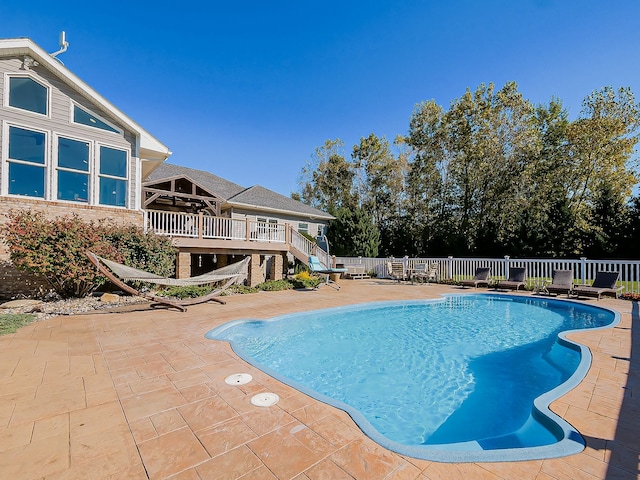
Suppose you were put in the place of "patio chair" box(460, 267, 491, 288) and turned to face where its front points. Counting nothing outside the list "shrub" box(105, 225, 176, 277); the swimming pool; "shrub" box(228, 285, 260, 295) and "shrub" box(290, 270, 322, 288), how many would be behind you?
0

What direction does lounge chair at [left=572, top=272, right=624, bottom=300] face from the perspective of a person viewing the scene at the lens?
facing the viewer and to the left of the viewer

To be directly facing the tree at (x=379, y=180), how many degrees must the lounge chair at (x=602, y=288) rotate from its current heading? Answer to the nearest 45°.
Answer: approximately 90° to its right

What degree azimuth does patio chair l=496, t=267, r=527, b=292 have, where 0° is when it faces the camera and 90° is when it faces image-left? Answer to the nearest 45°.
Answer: approximately 45°

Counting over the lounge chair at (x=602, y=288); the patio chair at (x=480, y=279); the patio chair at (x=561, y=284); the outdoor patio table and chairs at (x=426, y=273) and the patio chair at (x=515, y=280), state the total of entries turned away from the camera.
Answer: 0

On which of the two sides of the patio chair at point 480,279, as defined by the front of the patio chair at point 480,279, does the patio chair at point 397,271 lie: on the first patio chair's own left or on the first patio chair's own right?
on the first patio chair's own right

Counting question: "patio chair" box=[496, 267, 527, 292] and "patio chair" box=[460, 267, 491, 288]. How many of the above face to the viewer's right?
0

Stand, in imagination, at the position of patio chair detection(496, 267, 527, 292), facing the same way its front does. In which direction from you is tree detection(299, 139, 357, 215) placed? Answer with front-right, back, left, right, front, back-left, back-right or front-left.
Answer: right

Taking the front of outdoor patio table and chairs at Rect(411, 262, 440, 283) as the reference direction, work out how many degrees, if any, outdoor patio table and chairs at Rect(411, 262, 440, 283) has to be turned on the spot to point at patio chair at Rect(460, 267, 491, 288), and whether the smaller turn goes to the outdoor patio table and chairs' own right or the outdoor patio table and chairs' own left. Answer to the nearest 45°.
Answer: approximately 90° to the outdoor patio table and chairs' own left

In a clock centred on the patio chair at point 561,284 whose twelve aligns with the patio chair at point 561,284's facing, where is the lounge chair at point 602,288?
The lounge chair is roughly at 8 o'clock from the patio chair.

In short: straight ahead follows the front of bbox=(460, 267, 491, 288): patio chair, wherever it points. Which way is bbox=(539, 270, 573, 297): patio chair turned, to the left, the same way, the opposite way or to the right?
the same way

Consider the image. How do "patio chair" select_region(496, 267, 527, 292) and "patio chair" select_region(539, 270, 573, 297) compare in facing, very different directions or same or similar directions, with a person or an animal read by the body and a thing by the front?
same or similar directions

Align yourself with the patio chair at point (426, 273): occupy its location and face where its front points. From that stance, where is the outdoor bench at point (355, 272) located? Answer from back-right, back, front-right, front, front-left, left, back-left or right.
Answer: front-right
